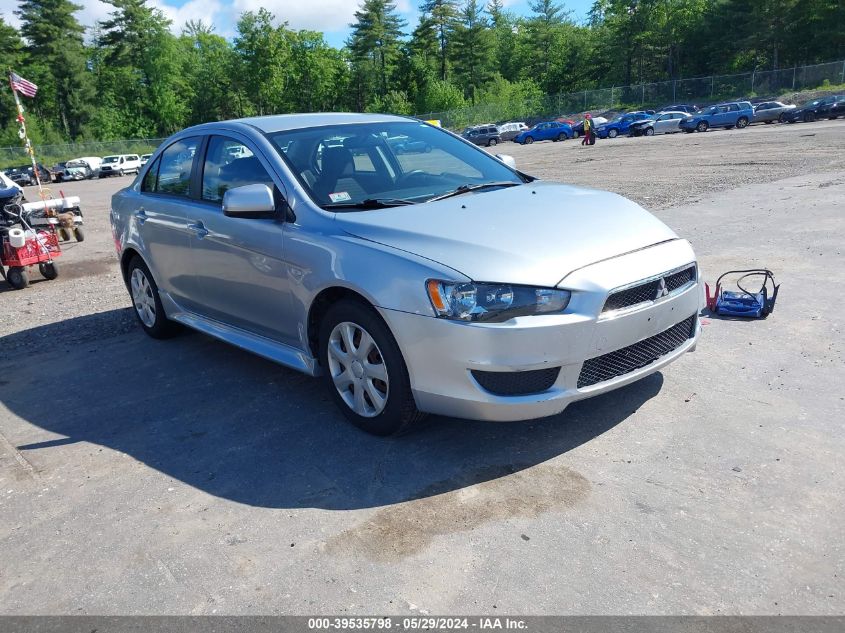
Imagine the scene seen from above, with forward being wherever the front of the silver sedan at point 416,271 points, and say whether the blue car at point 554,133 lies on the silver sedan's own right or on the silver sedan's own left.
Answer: on the silver sedan's own left

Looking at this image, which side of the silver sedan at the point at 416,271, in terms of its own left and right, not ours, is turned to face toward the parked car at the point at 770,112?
left

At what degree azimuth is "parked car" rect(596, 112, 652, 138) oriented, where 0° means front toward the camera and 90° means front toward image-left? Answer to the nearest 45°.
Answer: approximately 45°

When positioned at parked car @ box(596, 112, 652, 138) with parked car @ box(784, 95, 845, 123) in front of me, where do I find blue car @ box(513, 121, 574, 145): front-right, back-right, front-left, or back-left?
back-right

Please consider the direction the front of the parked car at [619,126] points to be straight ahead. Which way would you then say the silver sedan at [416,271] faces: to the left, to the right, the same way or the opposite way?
to the left

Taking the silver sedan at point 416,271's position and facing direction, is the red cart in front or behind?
behind

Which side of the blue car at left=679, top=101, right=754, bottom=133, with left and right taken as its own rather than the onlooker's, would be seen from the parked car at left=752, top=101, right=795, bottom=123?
back

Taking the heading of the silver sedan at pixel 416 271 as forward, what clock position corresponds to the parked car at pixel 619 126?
The parked car is roughly at 8 o'clock from the silver sedan.

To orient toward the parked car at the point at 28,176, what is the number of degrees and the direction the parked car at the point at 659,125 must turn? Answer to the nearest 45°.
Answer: approximately 45° to its right

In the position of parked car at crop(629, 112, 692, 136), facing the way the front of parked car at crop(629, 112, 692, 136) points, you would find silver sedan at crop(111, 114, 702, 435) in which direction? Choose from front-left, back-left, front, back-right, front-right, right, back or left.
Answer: front-left
